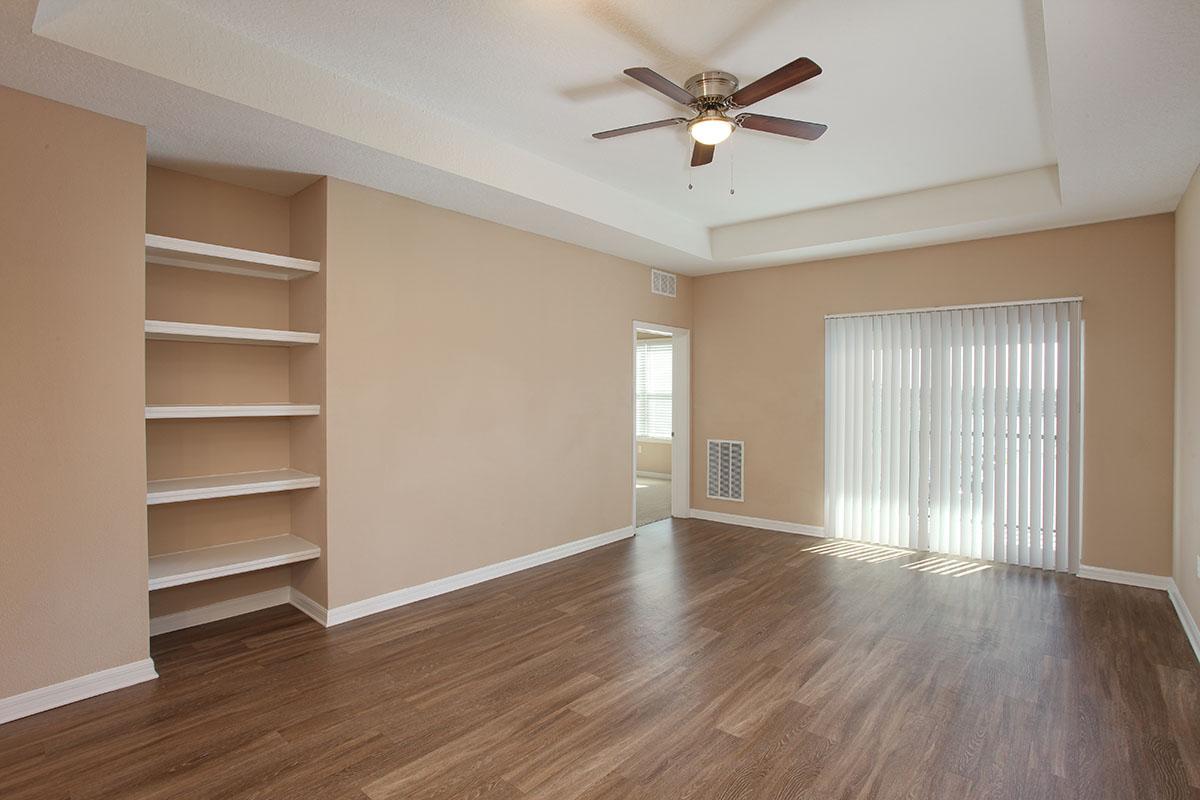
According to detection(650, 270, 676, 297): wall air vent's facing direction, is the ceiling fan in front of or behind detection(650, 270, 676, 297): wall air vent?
in front

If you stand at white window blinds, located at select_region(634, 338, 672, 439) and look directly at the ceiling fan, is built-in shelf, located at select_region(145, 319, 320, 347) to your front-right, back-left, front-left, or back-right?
front-right

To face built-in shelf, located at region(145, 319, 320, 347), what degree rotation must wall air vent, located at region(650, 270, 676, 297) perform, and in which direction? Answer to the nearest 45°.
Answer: approximately 90° to its right

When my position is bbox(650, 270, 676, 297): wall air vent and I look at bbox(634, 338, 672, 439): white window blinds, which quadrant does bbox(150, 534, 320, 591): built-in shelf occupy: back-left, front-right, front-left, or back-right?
back-left

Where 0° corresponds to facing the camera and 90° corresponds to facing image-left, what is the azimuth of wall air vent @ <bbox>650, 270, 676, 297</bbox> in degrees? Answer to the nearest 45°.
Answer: approximately 315°

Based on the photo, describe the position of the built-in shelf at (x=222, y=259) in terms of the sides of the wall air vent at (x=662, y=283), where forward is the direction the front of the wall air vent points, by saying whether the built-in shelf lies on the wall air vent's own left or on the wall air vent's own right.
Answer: on the wall air vent's own right

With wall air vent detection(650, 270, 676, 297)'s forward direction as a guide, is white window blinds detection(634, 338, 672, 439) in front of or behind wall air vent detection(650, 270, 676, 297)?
behind

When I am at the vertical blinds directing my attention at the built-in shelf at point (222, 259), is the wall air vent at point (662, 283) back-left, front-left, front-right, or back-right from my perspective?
front-right

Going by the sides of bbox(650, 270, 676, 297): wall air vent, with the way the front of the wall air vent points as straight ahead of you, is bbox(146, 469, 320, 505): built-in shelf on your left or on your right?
on your right

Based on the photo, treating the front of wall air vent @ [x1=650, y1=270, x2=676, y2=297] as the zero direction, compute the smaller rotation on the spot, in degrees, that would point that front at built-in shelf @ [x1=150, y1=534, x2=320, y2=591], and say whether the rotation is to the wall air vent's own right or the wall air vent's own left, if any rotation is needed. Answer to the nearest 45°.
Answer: approximately 90° to the wall air vent's own right

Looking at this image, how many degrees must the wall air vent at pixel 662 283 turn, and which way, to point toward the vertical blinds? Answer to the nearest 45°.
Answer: approximately 45° to its left

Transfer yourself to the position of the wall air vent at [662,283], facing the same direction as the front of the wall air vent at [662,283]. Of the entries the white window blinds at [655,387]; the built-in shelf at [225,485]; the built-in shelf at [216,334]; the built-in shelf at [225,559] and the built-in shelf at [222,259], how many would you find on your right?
4
